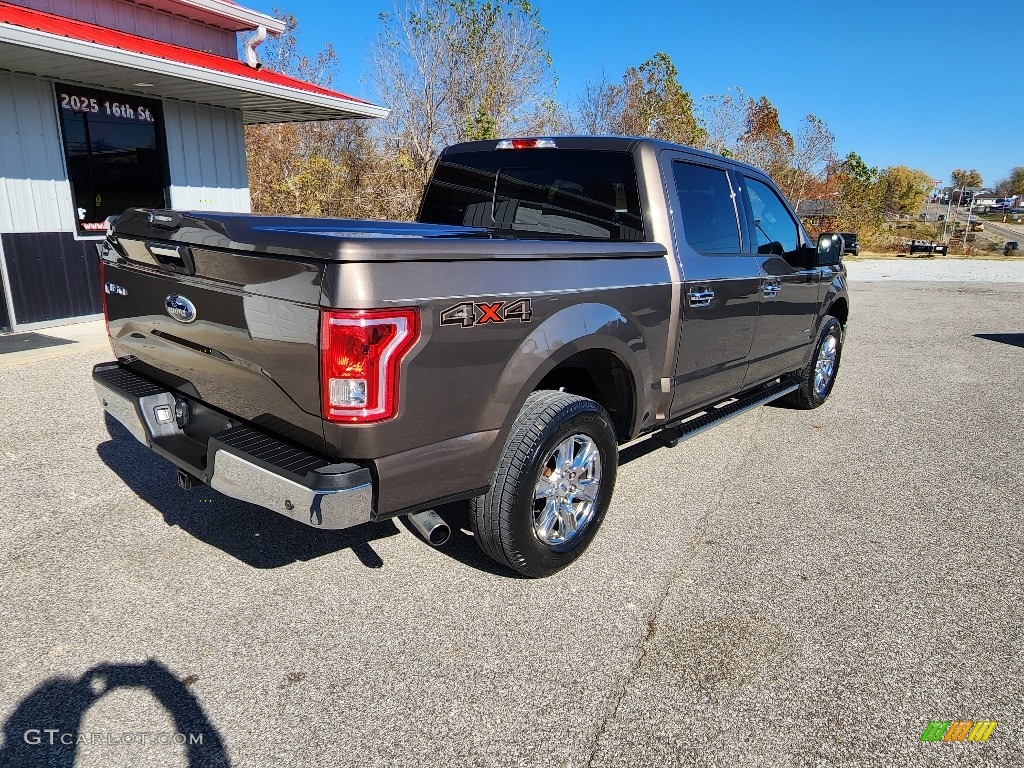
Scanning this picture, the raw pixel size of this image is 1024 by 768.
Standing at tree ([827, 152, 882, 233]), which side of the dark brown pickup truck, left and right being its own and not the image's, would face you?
front

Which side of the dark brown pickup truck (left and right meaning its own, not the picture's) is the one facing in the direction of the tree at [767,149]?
front

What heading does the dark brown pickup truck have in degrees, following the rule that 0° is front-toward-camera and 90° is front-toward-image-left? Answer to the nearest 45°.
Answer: approximately 225°
